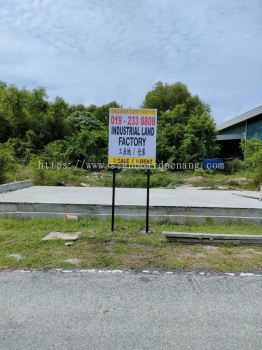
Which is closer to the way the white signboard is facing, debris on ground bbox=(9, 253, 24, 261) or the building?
the debris on ground

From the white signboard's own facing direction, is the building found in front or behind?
behind

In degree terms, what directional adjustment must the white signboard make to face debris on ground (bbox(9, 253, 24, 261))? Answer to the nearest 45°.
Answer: approximately 45° to its right

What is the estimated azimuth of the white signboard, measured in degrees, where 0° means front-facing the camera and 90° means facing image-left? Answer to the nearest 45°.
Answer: approximately 0°

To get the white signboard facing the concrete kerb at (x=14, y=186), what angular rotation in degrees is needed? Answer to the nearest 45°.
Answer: approximately 135° to its right

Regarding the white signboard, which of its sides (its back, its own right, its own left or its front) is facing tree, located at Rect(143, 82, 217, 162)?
back
